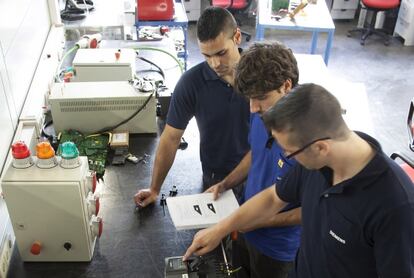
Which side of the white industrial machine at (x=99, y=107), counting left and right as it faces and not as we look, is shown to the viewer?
front

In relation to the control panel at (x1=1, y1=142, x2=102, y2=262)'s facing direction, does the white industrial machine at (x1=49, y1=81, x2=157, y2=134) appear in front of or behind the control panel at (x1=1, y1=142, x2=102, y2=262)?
behind

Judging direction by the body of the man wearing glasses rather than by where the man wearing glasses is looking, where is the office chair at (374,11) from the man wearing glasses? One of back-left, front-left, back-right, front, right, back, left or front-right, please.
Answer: back-right

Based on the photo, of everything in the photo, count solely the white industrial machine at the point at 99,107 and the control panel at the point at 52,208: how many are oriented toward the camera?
2

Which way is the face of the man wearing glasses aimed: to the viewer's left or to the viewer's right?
to the viewer's left

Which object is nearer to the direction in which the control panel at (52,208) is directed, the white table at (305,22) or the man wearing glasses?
the man wearing glasses

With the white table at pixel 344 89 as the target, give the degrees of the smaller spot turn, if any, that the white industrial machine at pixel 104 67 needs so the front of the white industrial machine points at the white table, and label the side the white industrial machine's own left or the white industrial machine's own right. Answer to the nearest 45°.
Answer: approximately 90° to the white industrial machine's own left

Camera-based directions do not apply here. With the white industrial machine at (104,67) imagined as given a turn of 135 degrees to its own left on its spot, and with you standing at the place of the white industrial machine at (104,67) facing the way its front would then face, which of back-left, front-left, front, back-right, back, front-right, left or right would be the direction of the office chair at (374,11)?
front

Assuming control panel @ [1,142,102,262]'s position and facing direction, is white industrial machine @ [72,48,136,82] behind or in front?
behind
